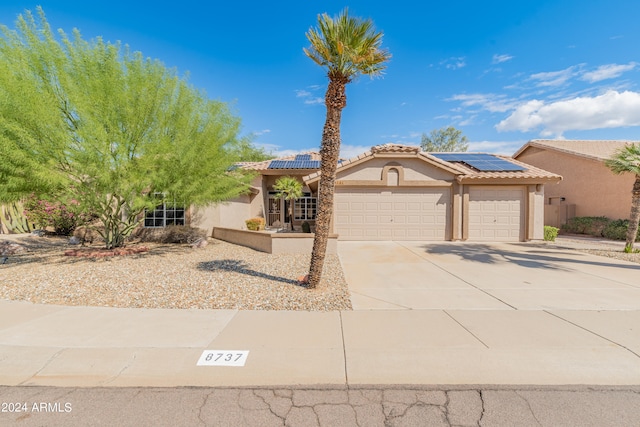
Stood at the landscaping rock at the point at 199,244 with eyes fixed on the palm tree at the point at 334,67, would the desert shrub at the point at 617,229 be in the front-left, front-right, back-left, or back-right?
front-left

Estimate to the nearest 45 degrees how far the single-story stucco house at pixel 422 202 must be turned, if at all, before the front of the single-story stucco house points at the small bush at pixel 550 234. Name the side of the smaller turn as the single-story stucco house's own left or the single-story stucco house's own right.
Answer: approximately 90° to the single-story stucco house's own left

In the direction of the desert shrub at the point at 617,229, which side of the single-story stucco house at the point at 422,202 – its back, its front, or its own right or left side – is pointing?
left

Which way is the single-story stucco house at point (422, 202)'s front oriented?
toward the camera

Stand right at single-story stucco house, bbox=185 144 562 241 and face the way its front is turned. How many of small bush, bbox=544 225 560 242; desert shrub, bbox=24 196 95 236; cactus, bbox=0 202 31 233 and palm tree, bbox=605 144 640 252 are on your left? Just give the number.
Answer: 2

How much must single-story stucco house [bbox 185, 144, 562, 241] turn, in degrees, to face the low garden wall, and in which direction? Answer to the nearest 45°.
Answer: approximately 45° to its right

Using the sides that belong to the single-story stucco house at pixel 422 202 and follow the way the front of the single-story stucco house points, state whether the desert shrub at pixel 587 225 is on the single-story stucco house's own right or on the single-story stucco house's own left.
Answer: on the single-story stucco house's own left

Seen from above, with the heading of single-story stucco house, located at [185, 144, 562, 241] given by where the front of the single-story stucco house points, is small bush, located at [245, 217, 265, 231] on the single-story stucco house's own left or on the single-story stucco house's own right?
on the single-story stucco house's own right

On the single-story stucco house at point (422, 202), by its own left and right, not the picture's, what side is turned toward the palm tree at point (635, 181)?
left

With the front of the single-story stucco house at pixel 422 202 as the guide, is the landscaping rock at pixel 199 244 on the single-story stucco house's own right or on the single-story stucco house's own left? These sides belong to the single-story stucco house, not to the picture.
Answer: on the single-story stucco house's own right

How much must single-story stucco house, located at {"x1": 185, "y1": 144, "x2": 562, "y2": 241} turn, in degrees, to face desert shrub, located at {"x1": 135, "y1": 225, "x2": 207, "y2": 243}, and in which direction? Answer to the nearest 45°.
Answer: approximately 90° to its right
